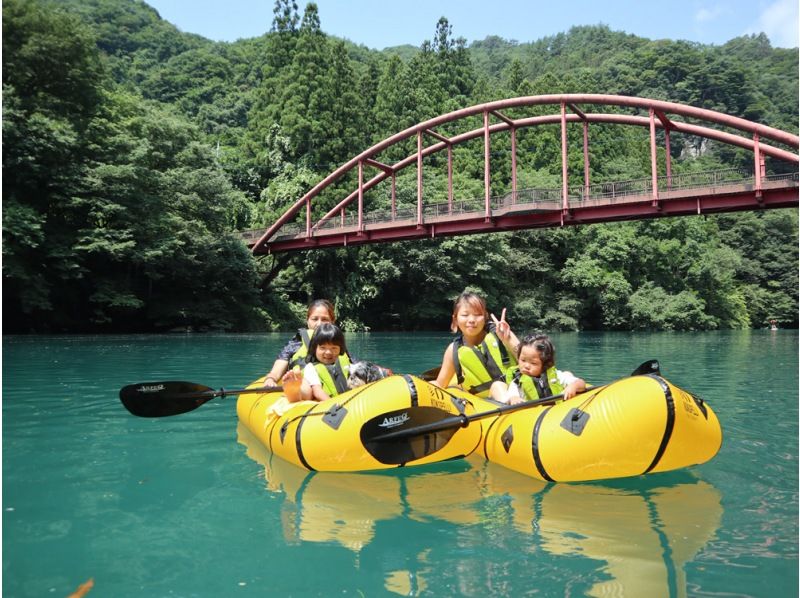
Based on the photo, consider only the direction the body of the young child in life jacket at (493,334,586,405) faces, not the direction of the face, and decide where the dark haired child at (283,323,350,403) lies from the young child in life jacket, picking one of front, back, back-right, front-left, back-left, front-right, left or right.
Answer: right

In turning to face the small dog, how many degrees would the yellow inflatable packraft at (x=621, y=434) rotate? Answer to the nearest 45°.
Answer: approximately 180°

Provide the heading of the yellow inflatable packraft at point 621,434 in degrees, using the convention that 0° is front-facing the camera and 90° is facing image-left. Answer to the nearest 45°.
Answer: approximately 315°

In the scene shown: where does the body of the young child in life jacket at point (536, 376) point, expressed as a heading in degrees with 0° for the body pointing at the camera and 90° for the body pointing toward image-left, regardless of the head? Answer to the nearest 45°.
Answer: approximately 0°

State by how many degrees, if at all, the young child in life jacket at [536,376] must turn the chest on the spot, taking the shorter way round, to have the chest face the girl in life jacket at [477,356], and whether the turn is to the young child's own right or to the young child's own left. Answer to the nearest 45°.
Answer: approximately 135° to the young child's own right

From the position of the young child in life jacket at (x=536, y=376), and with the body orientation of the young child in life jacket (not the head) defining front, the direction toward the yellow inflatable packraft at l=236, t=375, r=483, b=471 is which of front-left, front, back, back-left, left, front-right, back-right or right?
front-right

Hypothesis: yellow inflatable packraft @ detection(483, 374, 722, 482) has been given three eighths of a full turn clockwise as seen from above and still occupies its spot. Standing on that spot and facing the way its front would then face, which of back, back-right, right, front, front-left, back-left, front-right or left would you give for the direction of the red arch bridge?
right
